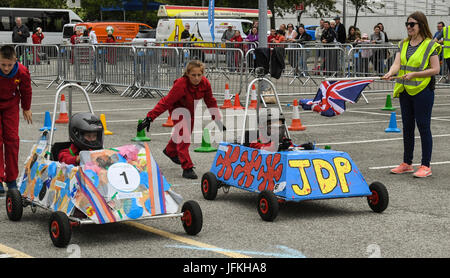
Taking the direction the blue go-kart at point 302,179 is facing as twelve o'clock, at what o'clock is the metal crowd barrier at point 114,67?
The metal crowd barrier is roughly at 7 o'clock from the blue go-kart.

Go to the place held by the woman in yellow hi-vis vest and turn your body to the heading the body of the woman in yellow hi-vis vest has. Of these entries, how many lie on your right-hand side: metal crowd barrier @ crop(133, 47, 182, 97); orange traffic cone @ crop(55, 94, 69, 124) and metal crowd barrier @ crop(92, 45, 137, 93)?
3

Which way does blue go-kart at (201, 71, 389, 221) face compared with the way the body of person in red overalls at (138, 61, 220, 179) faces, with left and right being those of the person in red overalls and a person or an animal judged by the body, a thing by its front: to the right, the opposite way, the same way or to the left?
the same way

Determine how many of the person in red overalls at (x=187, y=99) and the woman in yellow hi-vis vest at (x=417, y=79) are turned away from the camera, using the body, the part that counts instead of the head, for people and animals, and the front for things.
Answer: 0

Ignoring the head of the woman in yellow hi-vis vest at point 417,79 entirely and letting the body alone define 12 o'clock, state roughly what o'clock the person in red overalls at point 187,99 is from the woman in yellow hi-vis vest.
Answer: The person in red overalls is roughly at 1 o'clock from the woman in yellow hi-vis vest.

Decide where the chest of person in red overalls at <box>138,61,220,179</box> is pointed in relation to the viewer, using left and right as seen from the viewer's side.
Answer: facing the viewer and to the right of the viewer

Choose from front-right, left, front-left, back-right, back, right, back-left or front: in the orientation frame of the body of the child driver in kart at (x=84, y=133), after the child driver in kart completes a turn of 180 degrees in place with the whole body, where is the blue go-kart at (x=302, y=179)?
back-right

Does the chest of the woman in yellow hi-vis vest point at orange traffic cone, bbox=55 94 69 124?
no

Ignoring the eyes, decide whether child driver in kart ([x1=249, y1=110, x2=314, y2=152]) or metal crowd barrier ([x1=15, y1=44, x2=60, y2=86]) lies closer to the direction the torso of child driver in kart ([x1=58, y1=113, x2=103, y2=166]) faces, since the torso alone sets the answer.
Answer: the child driver in kart

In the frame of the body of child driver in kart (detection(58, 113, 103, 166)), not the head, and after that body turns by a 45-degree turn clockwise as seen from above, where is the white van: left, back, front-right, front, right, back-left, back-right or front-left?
back

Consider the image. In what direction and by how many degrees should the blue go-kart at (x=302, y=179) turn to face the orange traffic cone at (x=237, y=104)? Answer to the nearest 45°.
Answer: approximately 135° to its left

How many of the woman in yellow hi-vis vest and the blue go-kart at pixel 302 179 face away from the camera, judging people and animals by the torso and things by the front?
0

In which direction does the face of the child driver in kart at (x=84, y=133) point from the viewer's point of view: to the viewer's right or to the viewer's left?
to the viewer's right

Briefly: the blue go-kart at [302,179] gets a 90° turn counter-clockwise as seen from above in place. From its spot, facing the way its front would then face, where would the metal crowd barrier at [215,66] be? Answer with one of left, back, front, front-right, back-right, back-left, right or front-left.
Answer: front-left

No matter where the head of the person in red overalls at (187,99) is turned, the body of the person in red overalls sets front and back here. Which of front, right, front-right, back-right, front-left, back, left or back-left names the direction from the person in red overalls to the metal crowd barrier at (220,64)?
back-left

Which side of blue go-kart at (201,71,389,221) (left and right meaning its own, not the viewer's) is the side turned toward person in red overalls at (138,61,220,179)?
back

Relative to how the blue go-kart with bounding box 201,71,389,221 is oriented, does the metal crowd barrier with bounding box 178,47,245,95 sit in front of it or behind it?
behind
